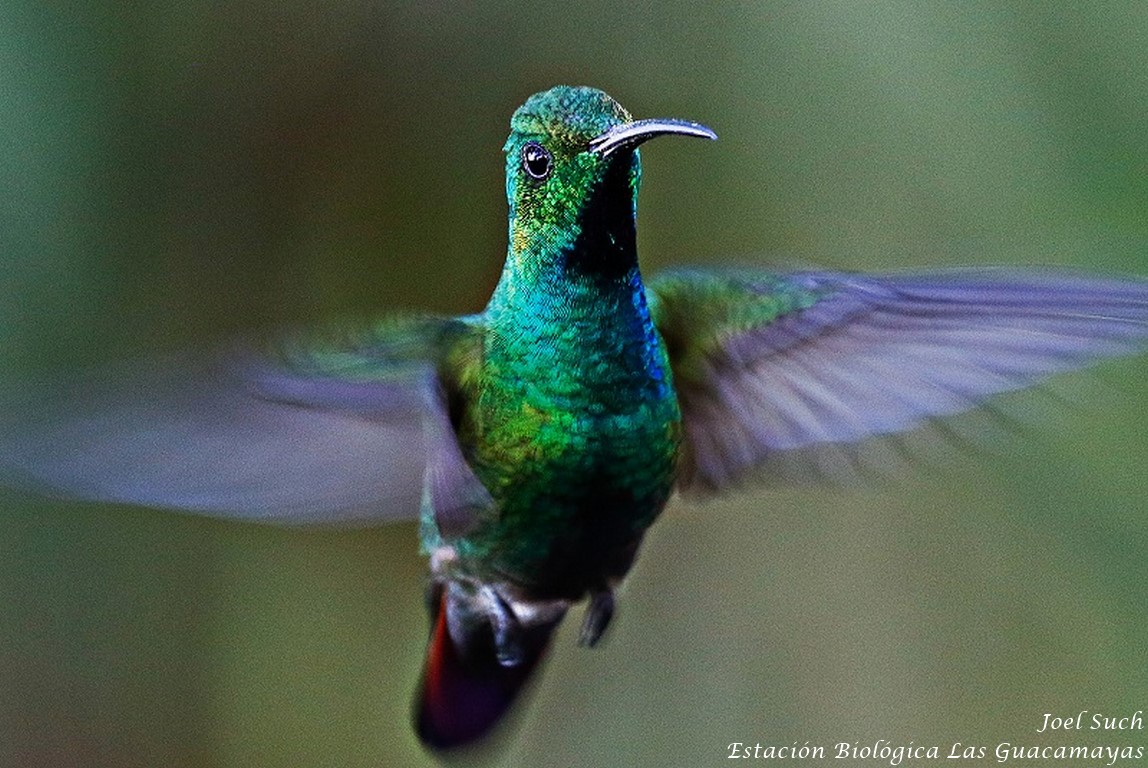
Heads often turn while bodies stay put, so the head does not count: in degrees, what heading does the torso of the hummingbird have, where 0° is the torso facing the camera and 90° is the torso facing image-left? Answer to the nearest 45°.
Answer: approximately 315°
